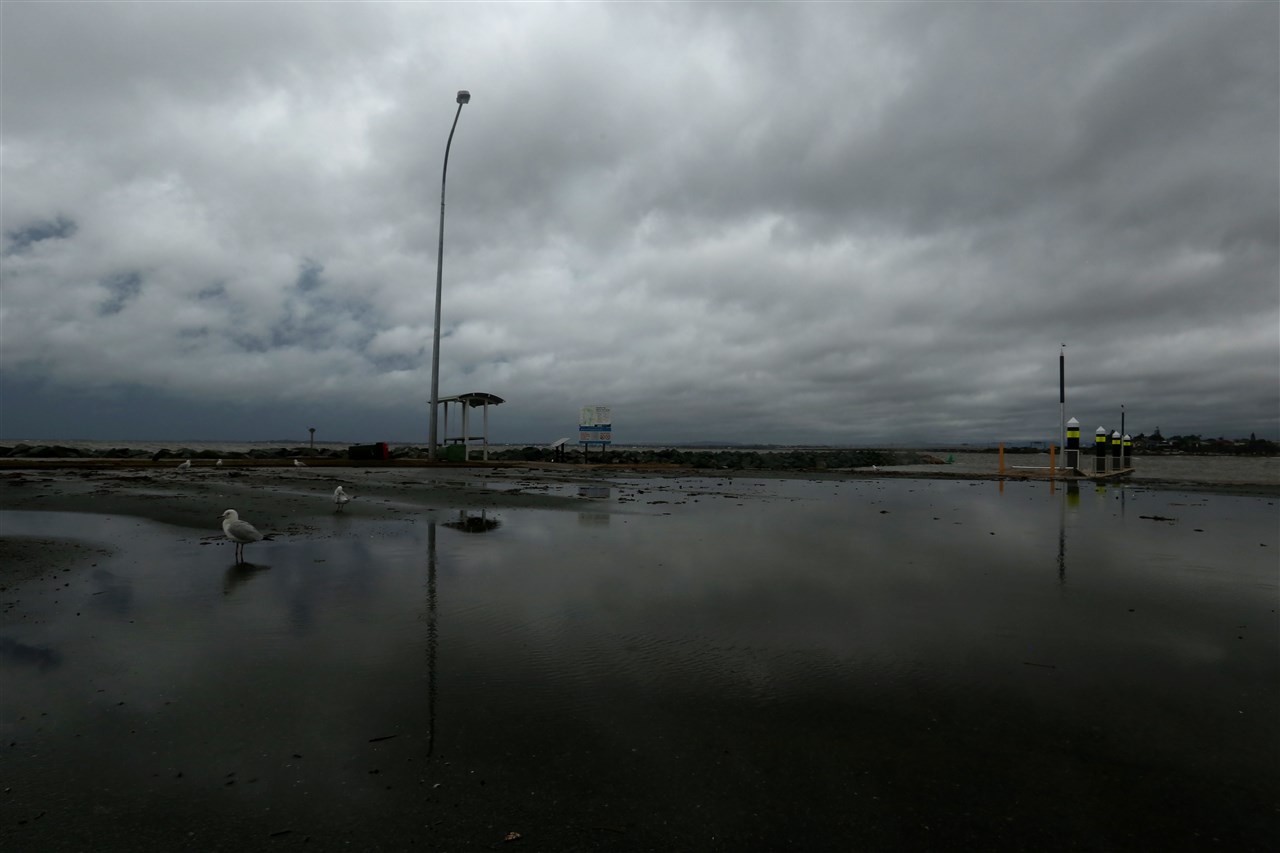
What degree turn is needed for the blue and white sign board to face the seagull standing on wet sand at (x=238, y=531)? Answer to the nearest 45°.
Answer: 0° — it already faces it

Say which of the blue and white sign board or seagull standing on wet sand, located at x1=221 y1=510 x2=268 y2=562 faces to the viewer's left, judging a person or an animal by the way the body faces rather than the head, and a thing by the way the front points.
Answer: the seagull standing on wet sand

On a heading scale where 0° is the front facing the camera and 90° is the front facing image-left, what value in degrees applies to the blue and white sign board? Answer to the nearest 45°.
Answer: approximately 0°

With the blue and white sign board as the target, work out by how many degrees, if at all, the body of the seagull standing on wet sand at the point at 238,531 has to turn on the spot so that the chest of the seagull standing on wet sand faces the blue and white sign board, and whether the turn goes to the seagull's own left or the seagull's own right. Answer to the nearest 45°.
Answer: approximately 135° to the seagull's own right

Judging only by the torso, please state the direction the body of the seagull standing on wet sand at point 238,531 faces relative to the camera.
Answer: to the viewer's left

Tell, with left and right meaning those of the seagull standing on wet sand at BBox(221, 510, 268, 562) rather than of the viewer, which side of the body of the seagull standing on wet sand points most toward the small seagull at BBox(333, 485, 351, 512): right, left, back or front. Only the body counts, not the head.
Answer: right

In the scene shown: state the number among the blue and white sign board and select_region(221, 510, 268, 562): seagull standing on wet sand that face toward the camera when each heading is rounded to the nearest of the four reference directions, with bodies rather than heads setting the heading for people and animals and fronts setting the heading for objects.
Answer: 1

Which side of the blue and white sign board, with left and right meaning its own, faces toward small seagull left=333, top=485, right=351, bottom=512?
front
